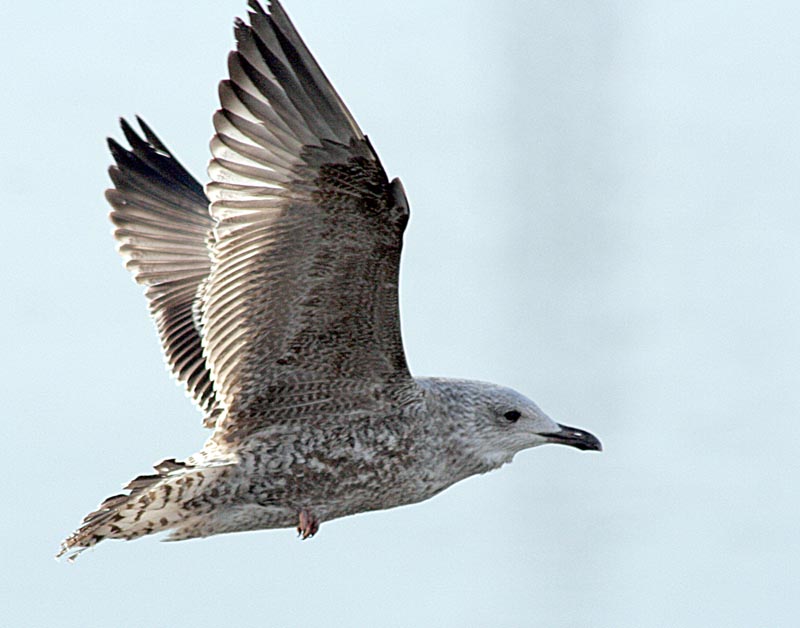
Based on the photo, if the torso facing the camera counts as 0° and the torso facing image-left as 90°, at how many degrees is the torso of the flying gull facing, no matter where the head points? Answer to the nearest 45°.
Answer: approximately 270°
